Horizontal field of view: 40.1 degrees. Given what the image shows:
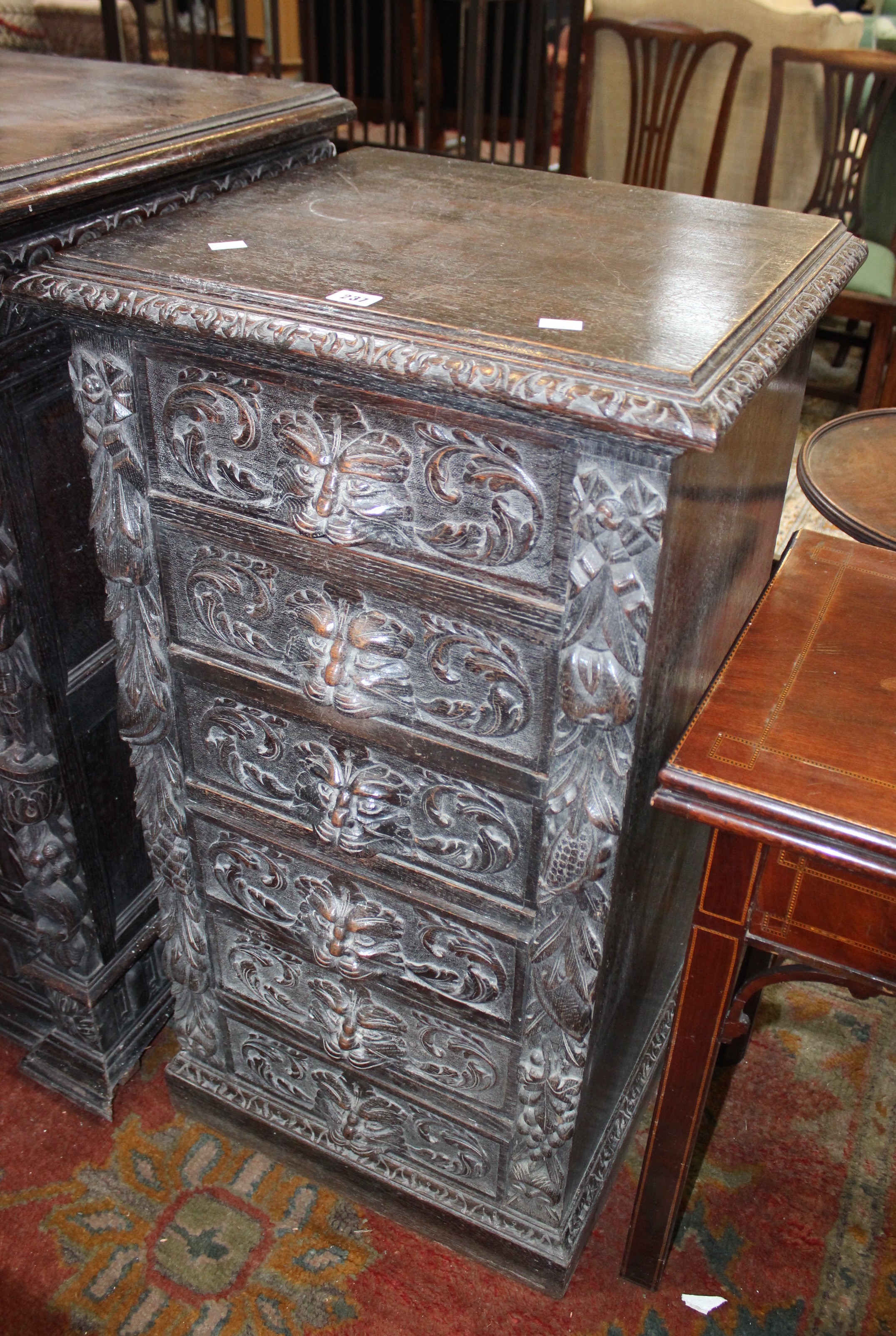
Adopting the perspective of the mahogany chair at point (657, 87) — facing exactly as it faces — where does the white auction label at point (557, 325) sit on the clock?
The white auction label is roughly at 12 o'clock from the mahogany chair.

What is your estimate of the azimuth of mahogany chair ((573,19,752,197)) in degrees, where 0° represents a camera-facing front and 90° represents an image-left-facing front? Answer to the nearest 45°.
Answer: approximately 0°

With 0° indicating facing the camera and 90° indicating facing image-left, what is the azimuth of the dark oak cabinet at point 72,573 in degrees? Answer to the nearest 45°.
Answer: approximately 45°

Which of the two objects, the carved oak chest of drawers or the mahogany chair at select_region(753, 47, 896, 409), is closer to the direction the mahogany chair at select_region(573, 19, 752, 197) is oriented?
the carved oak chest of drawers

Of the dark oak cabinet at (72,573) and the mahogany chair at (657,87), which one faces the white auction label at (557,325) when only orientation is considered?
the mahogany chair

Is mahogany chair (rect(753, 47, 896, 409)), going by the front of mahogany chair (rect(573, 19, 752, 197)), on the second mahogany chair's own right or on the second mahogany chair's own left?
on the second mahogany chair's own left

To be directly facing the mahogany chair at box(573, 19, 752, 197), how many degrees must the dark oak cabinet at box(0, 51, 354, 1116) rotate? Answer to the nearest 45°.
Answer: approximately 180°
